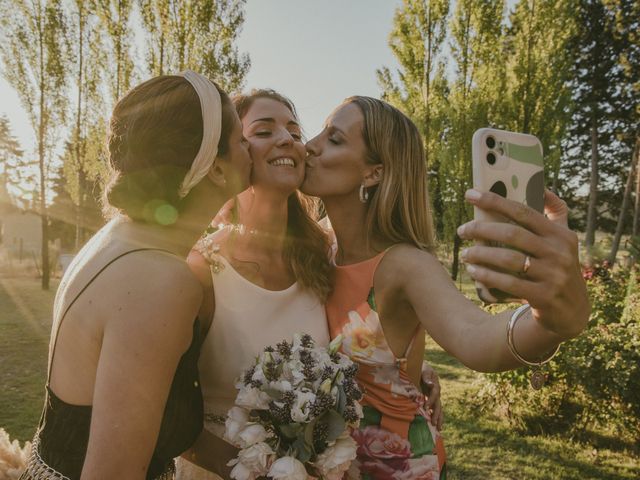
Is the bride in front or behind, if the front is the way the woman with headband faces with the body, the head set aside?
in front

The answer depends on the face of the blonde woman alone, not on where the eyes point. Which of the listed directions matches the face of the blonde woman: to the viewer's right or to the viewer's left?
to the viewer's left

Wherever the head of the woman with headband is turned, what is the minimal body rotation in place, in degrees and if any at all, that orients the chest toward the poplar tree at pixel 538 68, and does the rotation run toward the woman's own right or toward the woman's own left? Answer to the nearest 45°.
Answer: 0° — they already face it

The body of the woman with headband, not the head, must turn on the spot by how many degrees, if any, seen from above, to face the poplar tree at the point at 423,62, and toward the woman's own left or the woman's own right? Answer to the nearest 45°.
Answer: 0° — they already face it

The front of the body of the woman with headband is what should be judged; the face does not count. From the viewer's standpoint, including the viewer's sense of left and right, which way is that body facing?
facing away from the viewer and to the right of the viewer

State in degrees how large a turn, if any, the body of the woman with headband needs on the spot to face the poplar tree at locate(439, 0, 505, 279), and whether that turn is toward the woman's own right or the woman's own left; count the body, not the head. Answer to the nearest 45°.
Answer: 0° — they already face it
